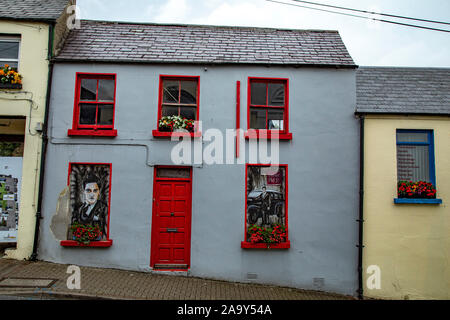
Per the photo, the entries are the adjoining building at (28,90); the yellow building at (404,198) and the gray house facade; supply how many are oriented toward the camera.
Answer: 3

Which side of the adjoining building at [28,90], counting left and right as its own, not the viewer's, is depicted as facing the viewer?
front

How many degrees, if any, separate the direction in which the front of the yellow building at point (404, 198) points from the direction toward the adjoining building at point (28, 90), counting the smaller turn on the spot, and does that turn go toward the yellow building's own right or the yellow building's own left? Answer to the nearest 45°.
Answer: approximately 45° to the yellow building's own right

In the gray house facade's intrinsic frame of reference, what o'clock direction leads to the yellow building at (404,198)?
The yellow building is roughly at 9 o'clock from the gray house facade.

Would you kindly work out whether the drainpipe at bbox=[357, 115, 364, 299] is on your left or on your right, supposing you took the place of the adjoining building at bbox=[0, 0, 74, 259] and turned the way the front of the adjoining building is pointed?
on your left

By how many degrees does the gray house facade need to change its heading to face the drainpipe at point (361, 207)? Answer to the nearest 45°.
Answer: approximately 90° to its left

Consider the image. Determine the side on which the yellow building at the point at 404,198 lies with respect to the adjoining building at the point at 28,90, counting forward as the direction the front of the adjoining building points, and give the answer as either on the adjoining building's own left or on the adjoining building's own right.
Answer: on the adjoining building's own left

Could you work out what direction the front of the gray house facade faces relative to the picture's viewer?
facing the viewer

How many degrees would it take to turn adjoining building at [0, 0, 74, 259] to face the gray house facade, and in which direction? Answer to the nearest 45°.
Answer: approximately 45° to its left

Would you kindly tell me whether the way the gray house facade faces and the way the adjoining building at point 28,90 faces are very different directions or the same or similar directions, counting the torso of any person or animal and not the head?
same or similar directions
